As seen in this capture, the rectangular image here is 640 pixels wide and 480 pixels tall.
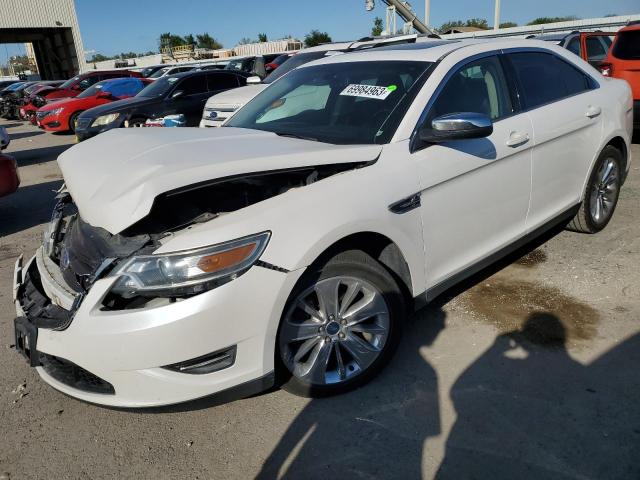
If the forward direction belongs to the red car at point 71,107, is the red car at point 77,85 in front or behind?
behind

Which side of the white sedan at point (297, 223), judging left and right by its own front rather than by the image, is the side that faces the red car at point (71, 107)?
right

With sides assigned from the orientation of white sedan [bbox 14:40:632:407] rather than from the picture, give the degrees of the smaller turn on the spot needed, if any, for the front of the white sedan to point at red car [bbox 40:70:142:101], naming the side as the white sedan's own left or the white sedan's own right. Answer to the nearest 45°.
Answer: approximately 90° to the white sedan's own right

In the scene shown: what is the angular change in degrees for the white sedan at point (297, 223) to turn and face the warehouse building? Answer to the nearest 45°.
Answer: approximately 90° to its right

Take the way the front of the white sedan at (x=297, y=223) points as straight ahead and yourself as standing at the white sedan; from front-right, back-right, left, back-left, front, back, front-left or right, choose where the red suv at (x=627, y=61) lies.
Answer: back

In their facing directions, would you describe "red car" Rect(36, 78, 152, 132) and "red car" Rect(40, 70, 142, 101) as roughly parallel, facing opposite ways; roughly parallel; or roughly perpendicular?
roughly parallel

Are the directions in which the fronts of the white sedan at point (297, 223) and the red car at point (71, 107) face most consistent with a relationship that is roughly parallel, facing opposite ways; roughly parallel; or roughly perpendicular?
roughly parallel

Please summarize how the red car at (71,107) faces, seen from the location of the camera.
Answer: facing the viewer and to the left of the viewer
